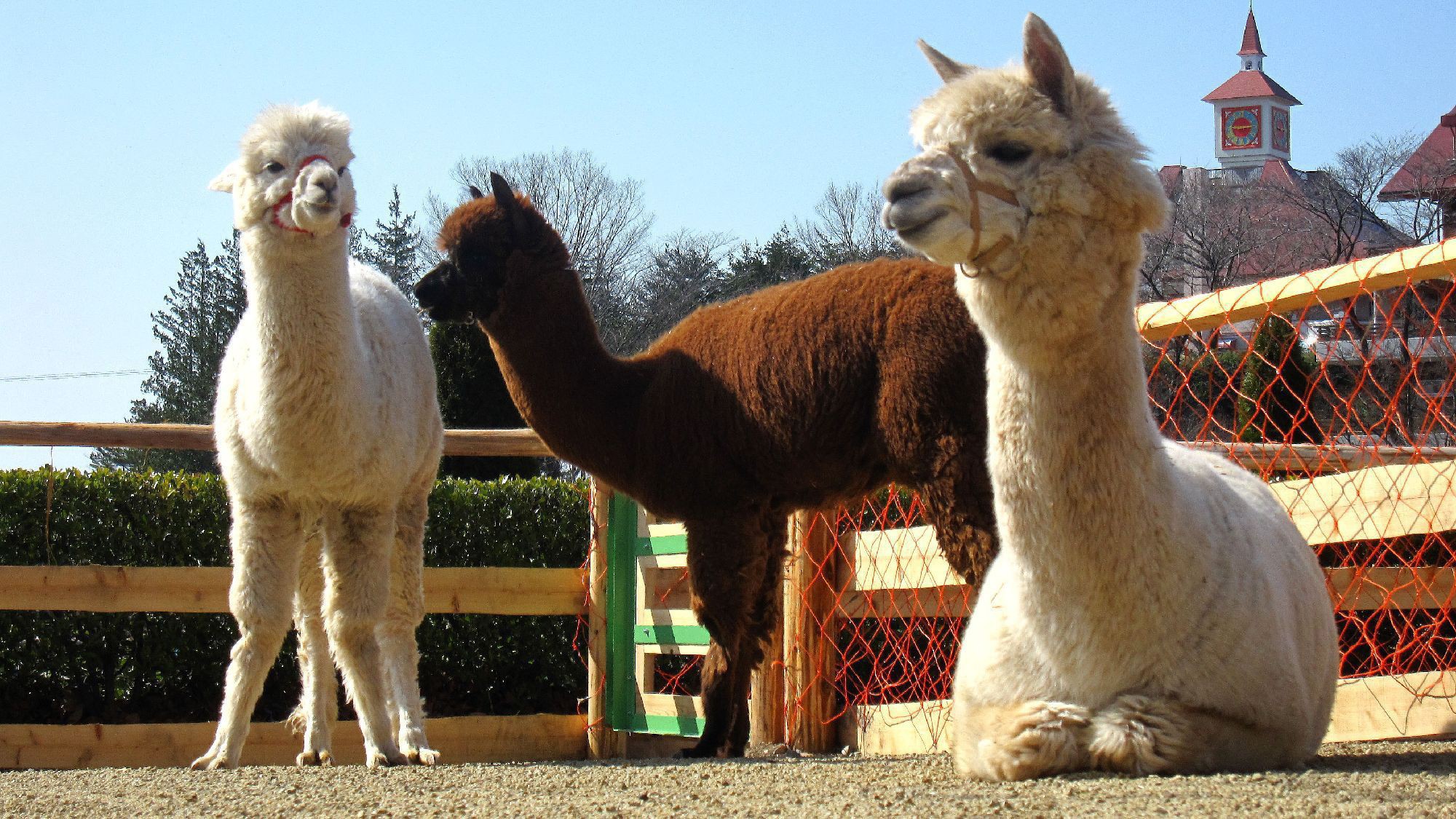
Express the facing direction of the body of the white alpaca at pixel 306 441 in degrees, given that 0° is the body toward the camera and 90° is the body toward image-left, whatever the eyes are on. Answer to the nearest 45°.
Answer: approximately 0°

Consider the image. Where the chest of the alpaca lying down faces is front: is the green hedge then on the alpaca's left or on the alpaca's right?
on the alpaca's right

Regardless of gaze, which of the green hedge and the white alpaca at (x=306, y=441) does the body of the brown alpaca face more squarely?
the white alpaca

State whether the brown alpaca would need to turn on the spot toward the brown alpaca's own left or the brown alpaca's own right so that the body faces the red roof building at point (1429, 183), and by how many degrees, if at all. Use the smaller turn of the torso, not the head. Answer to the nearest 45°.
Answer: approximately 135° to the brown alpaca's own right

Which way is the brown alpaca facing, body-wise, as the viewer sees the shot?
to the viewer's left

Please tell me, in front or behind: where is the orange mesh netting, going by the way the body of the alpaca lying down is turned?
behind

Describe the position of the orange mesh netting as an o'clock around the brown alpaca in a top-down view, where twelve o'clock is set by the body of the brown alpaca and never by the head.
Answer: The orange mesh netting is roughly at 6 o'clock from the brown alpaca.

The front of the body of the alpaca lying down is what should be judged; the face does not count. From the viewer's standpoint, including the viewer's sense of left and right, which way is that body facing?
facing the viewer and to the left of the viewer

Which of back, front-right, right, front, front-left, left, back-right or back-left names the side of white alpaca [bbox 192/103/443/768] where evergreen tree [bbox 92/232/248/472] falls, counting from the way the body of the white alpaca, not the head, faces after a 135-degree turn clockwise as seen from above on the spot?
front-right

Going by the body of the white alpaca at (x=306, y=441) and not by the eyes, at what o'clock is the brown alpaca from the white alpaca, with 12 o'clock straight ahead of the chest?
The brown alpaca is roughly at 9 o'clock from the white alpaca.

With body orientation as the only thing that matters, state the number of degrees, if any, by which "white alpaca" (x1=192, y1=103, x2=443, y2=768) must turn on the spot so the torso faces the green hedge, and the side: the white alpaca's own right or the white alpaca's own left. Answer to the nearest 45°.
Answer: approximately 180°
